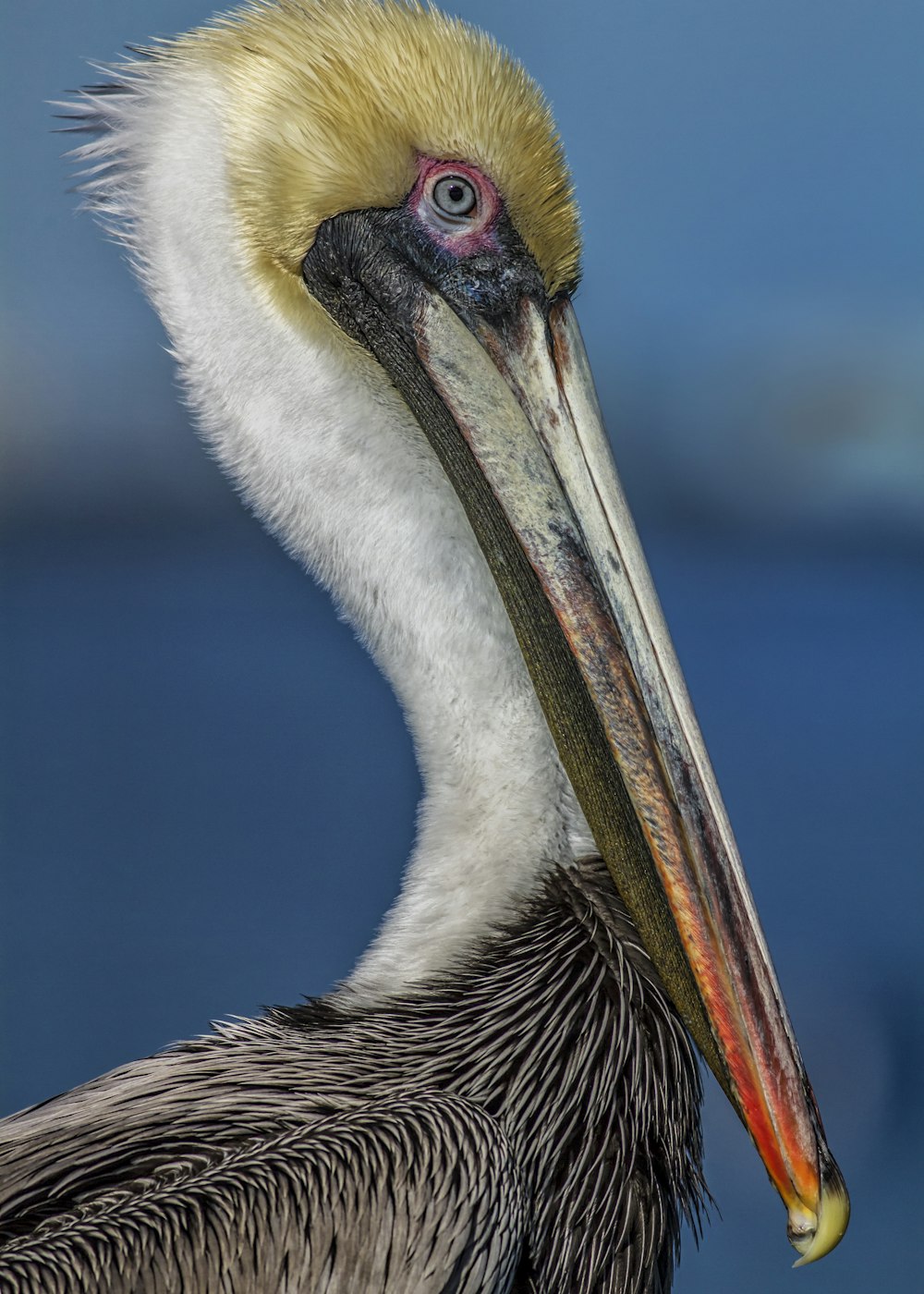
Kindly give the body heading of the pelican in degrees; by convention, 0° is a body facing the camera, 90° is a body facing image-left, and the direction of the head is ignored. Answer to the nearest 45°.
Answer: approximately 270°
